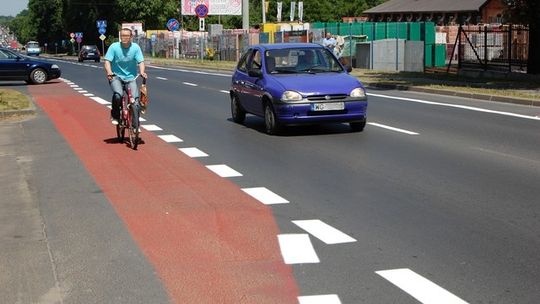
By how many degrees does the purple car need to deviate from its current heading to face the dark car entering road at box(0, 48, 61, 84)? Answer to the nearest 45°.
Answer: approximately 180°

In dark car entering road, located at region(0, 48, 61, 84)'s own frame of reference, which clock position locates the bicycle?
The bicycle is roughly at 3 o'clock from the dark car entering road.

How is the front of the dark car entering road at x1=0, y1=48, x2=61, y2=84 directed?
to the viewer's right

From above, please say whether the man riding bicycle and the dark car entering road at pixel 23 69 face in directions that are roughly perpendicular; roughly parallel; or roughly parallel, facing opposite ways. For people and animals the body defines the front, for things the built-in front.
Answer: roughly perpendicular

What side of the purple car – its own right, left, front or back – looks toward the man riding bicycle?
right

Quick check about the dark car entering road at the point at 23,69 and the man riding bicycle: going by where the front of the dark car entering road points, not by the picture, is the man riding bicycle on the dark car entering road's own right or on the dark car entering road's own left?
on the dark car entering road's own right

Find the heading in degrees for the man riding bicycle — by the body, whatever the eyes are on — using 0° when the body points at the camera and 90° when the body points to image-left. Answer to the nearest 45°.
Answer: approximately 0°

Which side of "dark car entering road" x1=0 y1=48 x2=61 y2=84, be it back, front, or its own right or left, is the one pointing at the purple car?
right

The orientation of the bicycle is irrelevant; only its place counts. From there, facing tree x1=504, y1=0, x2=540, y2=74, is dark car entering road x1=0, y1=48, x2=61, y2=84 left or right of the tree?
left

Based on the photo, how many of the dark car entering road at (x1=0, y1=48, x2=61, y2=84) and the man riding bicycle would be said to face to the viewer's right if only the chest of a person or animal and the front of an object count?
1
